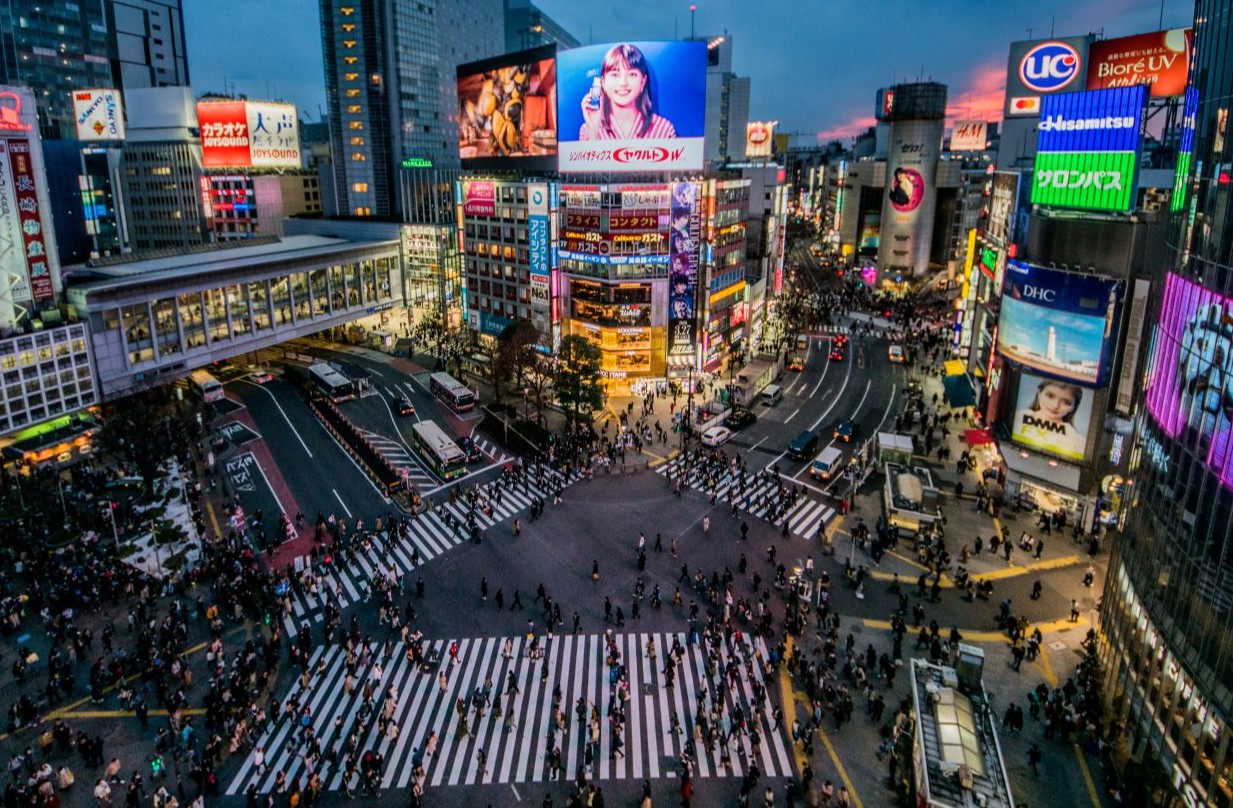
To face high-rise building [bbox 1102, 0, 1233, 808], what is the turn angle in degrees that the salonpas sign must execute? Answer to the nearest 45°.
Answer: approximately 45° to its left

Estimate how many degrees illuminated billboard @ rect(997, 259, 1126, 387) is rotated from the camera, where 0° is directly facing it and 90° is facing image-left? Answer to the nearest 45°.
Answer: approximately 45°

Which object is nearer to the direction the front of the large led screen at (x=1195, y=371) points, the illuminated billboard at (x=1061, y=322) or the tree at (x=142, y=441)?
the tree

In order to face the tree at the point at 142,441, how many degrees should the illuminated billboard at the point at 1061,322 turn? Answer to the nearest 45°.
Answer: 0° — it already faces it

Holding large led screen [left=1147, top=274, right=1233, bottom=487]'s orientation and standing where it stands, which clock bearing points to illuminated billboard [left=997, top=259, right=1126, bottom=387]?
The illuminated billboard is roughly at 4 o'clock from the large led screen.

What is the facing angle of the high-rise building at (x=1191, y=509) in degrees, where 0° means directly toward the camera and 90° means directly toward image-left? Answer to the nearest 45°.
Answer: approximately 45°

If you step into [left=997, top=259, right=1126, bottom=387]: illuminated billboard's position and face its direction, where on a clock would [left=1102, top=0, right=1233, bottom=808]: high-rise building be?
The high-rise building is roughly at 10 o'clock from the illuminated billboard.
